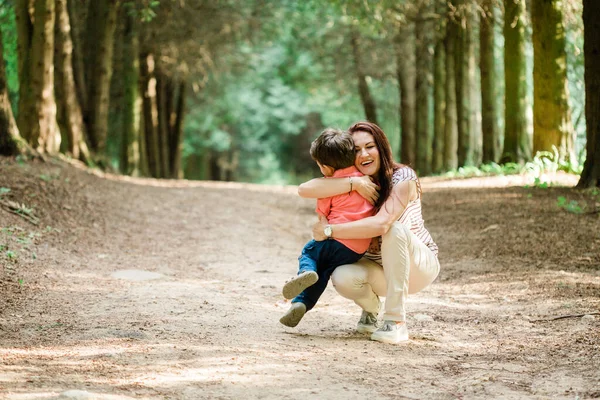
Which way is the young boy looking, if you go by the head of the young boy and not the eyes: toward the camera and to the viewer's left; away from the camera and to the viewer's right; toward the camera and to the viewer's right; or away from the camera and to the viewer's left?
away from the camera and to the viewer's right

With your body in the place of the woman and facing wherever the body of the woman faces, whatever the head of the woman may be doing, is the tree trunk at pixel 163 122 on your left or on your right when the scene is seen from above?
on your right

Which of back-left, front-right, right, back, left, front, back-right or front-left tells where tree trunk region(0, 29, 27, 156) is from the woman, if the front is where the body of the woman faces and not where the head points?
right

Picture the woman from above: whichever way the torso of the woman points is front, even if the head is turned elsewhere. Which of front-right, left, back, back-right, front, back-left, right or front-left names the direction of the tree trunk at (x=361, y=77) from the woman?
back-right

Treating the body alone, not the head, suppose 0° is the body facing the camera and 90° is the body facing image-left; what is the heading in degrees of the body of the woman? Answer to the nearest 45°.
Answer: approximately 45°

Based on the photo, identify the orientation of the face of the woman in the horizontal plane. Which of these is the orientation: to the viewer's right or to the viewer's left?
to the viewer's left

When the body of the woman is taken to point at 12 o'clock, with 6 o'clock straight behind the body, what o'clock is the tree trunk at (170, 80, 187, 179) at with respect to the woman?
The tree trunk is roughly at 4 o'clock from the woman.
